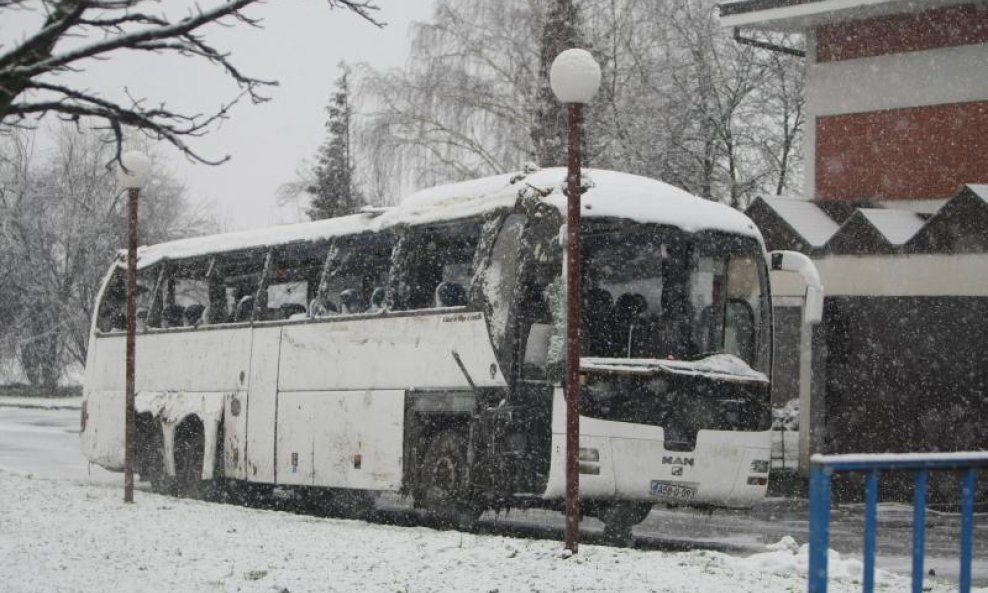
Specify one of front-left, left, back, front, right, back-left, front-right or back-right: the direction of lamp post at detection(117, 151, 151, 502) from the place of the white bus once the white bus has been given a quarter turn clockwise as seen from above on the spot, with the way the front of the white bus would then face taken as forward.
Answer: right

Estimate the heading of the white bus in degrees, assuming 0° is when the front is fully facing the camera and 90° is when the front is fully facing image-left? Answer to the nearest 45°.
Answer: approximately 315°

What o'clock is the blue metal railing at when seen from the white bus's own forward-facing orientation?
The blue metal railing is roughly at 1 o'clock from the white bus.

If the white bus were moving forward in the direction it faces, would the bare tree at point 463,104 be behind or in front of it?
behind

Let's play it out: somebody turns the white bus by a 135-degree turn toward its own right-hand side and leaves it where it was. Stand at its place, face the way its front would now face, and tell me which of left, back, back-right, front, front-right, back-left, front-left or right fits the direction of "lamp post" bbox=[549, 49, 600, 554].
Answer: left

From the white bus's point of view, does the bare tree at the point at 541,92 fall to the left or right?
on its left
